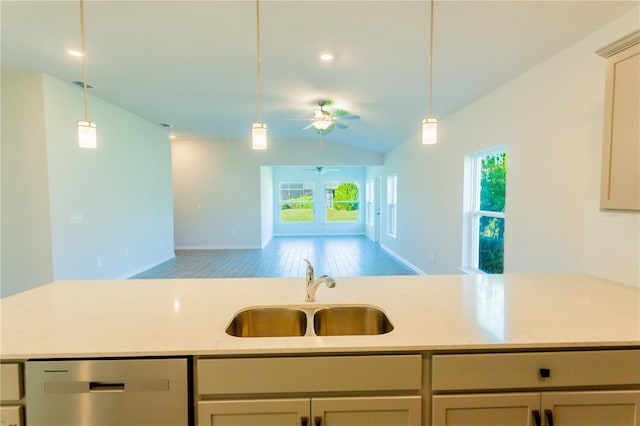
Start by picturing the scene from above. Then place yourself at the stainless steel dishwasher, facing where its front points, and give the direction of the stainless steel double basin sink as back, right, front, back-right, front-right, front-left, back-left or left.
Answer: left

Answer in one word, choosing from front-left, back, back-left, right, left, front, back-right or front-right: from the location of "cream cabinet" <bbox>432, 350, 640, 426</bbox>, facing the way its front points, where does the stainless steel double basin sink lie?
right

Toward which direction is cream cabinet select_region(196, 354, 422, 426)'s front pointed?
toward the camera

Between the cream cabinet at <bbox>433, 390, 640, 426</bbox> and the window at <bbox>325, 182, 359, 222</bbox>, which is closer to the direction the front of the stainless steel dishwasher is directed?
the cream cabinet

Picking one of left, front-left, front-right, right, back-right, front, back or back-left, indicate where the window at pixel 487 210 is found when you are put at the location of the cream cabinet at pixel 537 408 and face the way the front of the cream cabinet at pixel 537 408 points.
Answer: back

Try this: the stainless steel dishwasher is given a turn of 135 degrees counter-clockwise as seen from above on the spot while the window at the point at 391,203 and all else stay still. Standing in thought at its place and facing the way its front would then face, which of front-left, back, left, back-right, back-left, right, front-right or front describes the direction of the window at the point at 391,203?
front

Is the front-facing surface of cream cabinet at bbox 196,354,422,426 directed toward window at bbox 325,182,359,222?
no

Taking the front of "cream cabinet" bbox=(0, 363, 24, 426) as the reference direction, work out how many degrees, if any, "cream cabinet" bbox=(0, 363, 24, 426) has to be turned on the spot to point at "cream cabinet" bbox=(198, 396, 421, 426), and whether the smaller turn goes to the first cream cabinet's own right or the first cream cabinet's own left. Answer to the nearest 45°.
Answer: approximately 45° to the first cream cabinet's own left

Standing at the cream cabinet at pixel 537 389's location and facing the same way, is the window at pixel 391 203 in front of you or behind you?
behind

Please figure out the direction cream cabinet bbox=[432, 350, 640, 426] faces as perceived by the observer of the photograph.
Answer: facing the viewer

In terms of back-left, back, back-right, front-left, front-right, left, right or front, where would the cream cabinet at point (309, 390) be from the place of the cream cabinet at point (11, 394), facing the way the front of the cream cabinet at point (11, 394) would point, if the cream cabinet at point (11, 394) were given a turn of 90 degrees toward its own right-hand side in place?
back-left

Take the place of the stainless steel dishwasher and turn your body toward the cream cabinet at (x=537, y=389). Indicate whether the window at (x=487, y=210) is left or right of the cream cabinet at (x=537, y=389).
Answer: left

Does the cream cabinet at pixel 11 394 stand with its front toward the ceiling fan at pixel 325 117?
no

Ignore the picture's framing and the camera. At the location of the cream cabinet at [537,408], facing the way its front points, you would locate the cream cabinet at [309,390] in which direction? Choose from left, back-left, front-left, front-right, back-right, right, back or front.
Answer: front-right

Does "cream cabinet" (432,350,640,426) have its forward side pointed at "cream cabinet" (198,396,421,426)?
no

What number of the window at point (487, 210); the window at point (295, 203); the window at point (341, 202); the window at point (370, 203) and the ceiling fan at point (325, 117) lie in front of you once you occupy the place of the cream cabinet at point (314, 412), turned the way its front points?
0

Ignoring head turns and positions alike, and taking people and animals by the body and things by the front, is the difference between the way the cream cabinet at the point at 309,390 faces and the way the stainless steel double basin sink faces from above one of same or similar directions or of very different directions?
same or similar directions

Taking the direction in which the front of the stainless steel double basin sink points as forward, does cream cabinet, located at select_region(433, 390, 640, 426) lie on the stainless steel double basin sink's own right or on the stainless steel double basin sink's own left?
on the stainless steel double basin sink's own left
